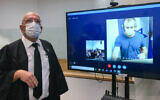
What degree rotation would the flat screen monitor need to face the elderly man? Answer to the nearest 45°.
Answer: approximately 45° to its right

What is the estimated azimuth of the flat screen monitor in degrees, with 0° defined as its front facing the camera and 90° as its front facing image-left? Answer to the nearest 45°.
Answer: approximately 45°
